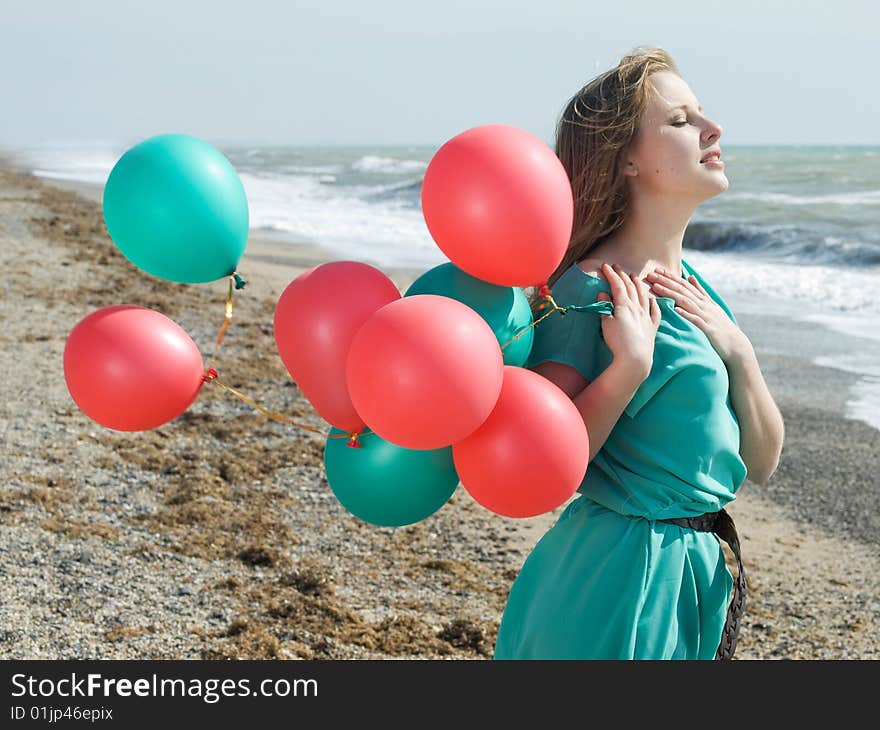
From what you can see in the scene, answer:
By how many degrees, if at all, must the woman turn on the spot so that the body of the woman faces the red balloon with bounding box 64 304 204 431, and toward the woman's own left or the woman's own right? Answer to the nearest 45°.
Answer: approximately 135° to the woman's own right

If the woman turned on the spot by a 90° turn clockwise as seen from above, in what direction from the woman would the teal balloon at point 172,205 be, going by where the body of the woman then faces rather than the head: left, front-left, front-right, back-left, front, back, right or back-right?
front-right

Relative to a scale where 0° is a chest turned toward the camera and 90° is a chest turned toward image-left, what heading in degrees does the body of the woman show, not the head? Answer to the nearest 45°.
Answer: approximately 315°

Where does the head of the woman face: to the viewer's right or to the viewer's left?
to the viewer's right
